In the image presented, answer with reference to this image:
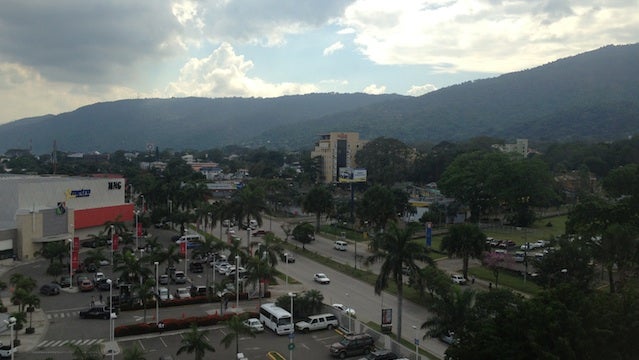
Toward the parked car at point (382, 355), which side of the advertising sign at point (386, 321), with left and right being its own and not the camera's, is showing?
front

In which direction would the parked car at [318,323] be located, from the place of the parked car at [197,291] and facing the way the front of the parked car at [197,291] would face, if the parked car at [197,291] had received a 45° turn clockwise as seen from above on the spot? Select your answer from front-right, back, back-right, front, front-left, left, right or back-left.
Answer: left

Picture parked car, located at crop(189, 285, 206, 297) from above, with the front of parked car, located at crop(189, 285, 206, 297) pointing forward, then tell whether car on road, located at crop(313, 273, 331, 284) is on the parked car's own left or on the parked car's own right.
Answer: on the parked car's own left

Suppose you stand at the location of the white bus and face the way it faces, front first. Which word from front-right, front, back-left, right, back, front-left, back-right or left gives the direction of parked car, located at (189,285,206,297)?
back

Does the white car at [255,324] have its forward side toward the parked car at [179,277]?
no

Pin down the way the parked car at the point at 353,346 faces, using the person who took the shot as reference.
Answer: facing the viewer and to the left of the viewer

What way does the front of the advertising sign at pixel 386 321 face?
toward the camera

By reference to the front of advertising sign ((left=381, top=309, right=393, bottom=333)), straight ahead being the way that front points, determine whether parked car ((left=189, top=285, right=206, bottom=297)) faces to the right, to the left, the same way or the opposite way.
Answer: the same way

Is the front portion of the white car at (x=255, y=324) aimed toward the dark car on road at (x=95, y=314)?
no

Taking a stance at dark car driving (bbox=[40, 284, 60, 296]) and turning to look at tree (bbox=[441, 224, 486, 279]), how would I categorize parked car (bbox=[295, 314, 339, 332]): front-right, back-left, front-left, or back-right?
front-right

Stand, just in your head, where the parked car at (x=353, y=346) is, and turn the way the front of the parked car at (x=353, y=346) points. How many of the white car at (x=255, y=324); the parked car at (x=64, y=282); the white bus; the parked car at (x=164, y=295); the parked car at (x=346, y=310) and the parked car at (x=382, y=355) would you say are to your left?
1

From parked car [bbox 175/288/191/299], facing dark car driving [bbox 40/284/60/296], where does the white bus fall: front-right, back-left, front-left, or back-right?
back-left

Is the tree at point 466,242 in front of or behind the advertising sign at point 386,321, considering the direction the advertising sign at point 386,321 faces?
behind

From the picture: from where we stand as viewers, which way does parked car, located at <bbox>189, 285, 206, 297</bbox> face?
facing the viewer

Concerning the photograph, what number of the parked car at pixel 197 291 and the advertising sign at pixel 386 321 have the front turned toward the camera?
2

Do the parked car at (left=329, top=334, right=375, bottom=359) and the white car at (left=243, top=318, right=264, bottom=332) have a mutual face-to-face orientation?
no

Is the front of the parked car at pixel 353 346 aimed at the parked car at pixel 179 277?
no

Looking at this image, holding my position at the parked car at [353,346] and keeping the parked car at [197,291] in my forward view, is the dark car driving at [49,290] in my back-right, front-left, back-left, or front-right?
front-left

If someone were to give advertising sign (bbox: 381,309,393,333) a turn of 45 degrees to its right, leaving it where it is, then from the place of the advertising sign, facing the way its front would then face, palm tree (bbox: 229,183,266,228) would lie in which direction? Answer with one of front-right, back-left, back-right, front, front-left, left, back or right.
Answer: right

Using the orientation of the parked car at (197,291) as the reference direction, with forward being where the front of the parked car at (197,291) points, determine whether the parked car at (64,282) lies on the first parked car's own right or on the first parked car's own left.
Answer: on the first parked car's own right
